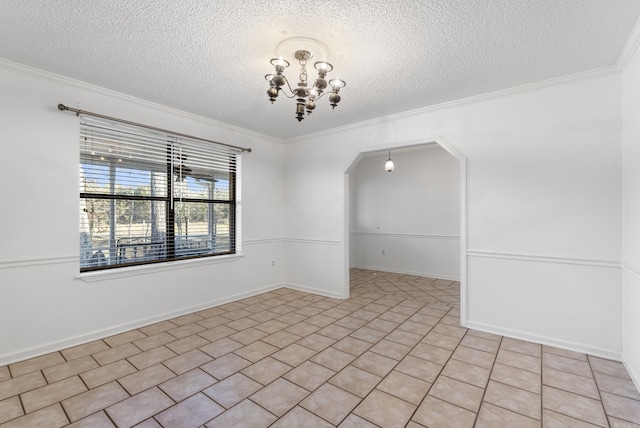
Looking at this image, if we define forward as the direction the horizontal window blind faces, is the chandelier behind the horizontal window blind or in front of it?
in front

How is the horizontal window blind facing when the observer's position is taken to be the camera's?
facing the viewer and to the right of the viewer
